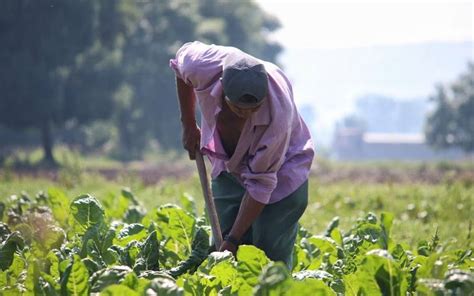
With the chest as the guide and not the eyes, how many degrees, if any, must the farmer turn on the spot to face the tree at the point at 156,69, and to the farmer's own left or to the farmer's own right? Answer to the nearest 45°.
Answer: approximately 135° to the farmer's own right

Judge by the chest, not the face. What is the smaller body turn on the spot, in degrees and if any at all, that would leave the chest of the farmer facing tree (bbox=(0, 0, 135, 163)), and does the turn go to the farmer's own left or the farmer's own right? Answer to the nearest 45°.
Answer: approximately 135° to the farmer's own right

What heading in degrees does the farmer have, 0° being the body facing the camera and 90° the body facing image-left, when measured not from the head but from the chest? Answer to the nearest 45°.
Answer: approximately 45°

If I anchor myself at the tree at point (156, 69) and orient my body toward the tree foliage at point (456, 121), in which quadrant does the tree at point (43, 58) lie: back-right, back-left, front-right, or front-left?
back-right
